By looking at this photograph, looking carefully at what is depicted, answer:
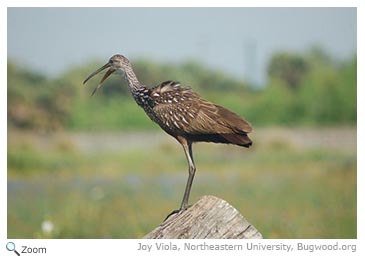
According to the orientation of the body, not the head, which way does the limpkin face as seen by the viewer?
to the viewer's left
